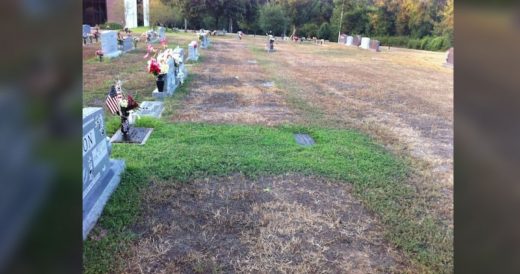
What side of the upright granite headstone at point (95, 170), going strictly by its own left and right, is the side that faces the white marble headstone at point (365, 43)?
left

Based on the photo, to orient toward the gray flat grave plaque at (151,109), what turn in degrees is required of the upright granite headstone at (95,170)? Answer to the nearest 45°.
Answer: approximately 135° to its left

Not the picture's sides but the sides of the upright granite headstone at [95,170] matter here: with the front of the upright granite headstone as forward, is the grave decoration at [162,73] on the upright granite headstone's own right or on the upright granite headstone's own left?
on the upright granite headstone's own left

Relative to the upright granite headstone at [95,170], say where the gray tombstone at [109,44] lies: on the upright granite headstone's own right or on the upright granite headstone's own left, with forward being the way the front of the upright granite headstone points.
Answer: on the upright granite headstone's own left

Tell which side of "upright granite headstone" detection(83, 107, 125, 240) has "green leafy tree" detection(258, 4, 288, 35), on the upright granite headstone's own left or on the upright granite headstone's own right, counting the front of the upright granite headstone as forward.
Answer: on the upright granite headstone's own left

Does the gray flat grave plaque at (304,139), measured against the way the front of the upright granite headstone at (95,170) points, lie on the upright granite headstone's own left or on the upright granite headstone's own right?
on the upright granite headstone's own left

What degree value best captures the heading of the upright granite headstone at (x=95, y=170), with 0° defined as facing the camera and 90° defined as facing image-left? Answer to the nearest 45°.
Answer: approximately 315°

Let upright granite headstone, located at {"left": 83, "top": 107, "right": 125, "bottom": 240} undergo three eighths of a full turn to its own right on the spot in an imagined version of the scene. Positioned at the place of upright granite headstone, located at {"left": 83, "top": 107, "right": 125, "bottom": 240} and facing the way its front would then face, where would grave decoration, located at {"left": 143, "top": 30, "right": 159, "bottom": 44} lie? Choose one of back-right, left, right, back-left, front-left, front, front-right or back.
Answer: right

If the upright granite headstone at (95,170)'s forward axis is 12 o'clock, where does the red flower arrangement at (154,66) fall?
The red flower arrangement is roughly at 8 o'clock from the upright granite headstone.

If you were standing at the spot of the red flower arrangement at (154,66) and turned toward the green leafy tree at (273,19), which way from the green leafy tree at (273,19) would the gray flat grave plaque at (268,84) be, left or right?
right
